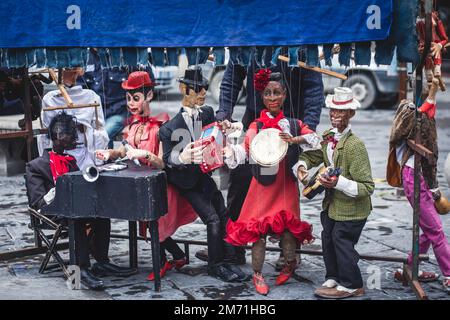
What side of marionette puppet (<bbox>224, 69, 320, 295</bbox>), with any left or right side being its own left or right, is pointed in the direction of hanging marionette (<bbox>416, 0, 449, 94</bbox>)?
left

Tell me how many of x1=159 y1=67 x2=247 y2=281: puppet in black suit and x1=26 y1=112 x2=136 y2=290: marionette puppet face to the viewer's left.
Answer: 0

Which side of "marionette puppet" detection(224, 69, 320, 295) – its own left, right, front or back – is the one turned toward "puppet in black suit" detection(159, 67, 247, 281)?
right

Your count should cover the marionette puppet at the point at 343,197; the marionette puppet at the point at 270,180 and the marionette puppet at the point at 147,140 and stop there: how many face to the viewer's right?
0

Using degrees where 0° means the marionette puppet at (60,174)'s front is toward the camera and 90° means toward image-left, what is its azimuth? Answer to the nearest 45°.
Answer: approximately 315°

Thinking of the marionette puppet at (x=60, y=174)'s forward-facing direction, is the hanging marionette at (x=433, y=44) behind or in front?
in front

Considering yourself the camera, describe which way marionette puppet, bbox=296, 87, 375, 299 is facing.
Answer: facing the viewer and to the left of the viewer

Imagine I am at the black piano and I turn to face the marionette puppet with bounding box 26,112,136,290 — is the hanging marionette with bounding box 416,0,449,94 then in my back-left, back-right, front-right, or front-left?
back-right

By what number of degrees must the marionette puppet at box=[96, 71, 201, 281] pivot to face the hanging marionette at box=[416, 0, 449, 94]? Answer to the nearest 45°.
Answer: approximately 135° to its left

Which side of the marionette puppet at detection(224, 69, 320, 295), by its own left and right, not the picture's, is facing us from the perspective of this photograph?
front

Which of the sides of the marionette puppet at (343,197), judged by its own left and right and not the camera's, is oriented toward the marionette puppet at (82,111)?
right
